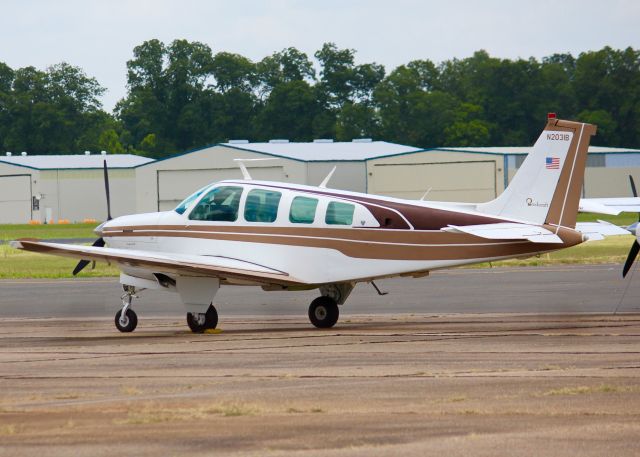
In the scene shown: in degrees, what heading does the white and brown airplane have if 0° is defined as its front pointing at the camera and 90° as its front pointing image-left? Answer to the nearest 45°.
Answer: approximately 135°
